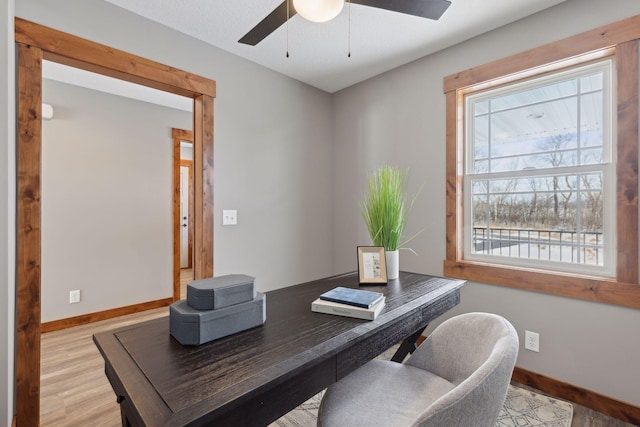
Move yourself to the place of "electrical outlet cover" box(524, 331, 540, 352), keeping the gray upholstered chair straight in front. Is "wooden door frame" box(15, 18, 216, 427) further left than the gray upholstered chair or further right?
right

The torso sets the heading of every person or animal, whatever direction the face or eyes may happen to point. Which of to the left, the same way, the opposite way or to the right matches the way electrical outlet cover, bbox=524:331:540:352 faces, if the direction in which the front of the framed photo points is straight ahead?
to the right

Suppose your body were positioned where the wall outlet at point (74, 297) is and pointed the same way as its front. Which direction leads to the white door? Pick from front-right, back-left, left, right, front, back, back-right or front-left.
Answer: left

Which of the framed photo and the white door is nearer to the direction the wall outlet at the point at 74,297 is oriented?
the framed photo

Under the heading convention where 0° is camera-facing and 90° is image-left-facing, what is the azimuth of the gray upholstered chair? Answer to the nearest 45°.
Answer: approximately 90°

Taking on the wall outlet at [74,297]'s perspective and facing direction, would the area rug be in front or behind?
in front

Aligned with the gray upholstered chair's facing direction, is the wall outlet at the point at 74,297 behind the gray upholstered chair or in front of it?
in front
